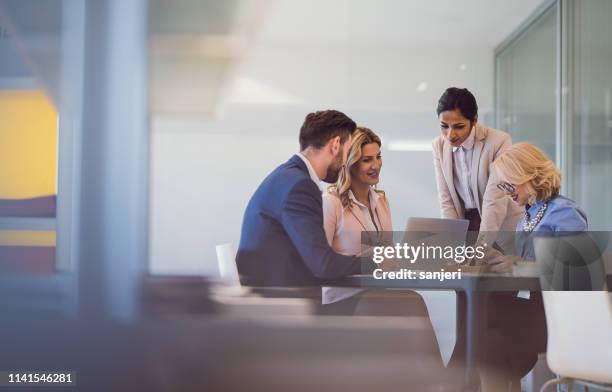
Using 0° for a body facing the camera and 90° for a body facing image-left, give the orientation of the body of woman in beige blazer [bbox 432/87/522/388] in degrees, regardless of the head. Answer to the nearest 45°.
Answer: approximately 45°

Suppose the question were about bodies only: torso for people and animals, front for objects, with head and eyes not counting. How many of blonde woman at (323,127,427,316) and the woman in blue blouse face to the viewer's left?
1

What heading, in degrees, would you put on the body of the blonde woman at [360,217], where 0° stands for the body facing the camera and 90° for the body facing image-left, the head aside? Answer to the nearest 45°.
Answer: approximately 315°

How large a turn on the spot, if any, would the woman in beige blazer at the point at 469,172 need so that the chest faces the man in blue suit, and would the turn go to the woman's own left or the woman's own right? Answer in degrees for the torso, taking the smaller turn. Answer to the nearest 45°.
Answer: approximately 45° to the woman's own right

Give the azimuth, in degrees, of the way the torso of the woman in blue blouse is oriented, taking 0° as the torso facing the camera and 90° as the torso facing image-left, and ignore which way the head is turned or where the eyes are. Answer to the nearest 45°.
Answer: approximately 90°

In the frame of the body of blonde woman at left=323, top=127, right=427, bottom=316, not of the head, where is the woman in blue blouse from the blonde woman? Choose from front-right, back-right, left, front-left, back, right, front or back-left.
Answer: front-left

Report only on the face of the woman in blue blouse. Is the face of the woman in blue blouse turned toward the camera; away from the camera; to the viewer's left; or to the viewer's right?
to the viewer's left

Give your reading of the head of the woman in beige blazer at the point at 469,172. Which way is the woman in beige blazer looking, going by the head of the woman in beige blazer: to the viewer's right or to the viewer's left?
to the viewer's left
